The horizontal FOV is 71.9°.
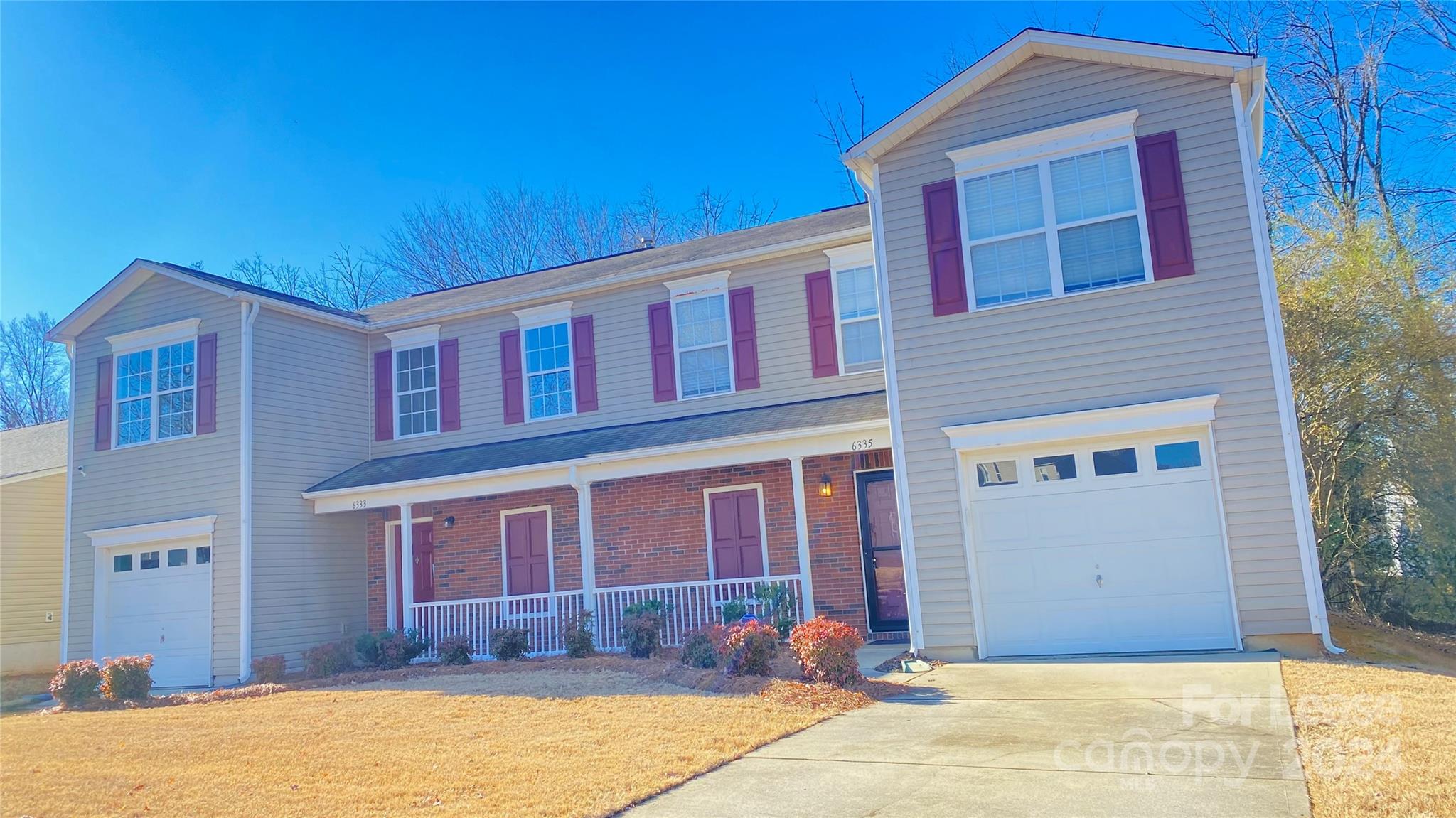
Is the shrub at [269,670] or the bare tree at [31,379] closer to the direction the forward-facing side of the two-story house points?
the shrub

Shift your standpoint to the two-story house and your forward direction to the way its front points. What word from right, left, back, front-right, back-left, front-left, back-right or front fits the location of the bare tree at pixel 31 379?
right

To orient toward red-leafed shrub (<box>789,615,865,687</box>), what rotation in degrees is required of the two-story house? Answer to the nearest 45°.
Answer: approximately 45° to its left

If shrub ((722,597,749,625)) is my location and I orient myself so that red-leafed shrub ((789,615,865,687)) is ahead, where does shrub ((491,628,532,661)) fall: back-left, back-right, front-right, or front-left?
back-right

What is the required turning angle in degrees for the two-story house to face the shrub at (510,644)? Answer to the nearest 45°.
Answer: approximately 45° to its right

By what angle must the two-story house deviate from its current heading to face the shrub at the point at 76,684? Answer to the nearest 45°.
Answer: approximately 45° to its right

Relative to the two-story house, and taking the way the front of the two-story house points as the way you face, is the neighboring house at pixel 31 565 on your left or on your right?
on your right

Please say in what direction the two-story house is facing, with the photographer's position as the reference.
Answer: facing the viewer and to the left of the viewer

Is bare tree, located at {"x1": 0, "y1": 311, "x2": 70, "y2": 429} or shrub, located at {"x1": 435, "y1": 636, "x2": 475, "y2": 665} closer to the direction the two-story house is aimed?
the shrub
